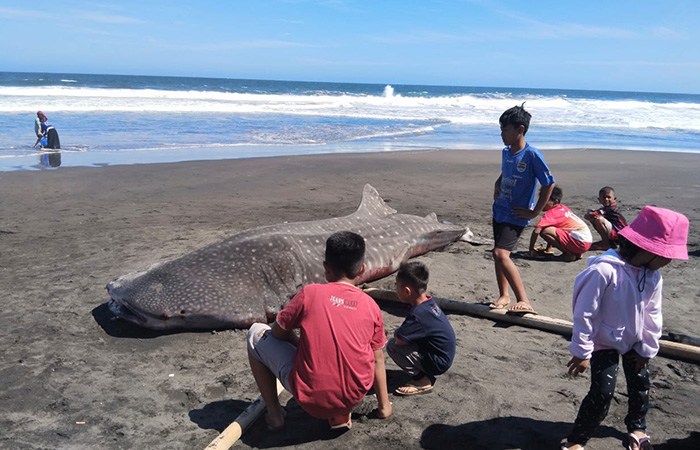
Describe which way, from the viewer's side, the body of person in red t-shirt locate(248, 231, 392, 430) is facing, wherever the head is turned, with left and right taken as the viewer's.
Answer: facing away from the viewer and to the left of the viewer

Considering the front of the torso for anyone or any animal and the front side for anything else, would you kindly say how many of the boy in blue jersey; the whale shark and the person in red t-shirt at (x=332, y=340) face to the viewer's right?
0

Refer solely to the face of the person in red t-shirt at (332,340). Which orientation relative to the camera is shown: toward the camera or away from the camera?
away from the camera

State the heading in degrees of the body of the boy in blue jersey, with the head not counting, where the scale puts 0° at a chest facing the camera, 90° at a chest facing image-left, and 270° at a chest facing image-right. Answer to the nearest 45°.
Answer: approximately 45°

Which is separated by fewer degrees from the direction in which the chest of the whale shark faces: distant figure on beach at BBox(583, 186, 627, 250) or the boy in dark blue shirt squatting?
the boy in dark blue shirt squatting

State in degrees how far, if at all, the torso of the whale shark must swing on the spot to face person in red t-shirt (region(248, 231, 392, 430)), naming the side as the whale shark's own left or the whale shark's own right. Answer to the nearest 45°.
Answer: approximately 45° to the whale shark's own left

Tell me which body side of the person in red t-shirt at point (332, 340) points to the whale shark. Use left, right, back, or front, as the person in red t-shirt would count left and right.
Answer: front

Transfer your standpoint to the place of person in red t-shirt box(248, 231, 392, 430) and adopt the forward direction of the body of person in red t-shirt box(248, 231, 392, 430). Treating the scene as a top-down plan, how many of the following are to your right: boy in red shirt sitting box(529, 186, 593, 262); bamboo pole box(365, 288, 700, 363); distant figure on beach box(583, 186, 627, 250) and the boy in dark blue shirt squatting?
4

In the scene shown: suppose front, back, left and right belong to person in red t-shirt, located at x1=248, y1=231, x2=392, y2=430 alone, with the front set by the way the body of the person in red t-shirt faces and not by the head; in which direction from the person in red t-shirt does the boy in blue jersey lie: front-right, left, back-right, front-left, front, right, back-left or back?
right

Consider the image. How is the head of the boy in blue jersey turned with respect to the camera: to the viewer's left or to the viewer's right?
to the viewer's left

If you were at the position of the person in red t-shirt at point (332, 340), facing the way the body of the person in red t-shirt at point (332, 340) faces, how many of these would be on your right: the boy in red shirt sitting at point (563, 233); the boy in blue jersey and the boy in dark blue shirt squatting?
3

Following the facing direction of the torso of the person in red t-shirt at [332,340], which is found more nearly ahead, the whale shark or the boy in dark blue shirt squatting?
the whale shark

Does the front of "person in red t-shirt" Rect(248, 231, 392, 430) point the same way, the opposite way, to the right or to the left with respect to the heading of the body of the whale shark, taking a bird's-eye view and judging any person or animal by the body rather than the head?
to the right

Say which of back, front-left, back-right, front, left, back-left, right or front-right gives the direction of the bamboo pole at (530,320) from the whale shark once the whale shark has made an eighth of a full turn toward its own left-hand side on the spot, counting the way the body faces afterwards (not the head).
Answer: left

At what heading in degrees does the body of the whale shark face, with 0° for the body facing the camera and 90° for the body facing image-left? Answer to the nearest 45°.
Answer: approximately 45°
